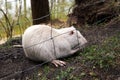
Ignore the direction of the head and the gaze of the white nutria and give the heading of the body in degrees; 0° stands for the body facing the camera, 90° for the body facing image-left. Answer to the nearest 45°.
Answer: approximately 270°

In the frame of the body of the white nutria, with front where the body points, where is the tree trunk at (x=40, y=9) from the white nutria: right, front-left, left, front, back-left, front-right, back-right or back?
left
